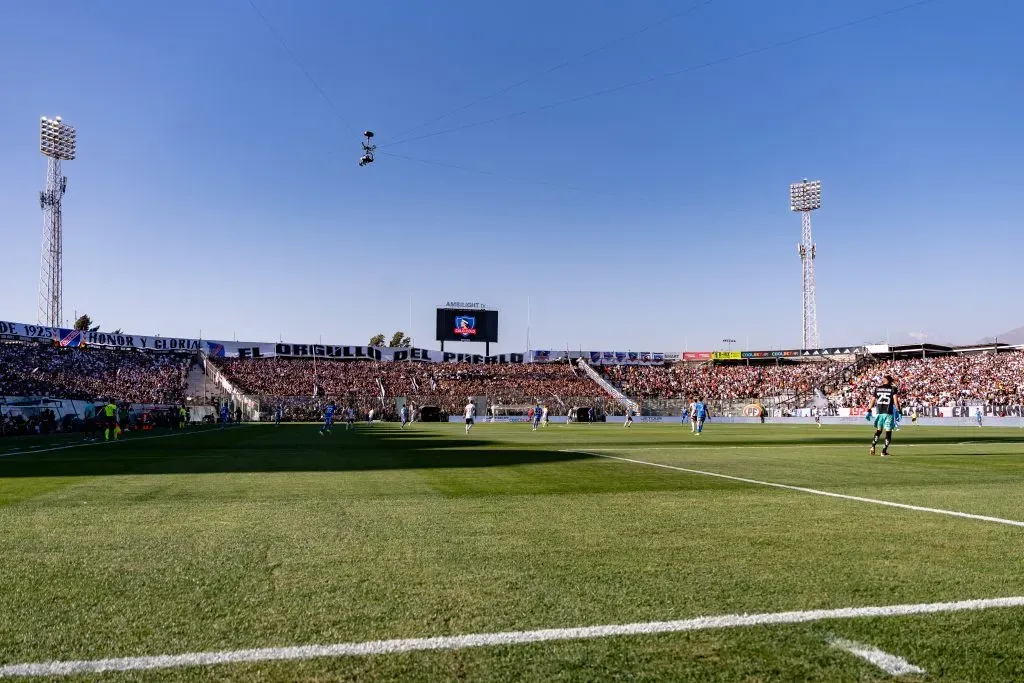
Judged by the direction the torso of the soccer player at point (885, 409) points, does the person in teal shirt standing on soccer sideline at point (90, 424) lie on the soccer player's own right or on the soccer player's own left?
on the soccer player's own left

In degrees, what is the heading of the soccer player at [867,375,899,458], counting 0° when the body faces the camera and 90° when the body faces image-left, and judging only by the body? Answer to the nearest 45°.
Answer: approximately 180°

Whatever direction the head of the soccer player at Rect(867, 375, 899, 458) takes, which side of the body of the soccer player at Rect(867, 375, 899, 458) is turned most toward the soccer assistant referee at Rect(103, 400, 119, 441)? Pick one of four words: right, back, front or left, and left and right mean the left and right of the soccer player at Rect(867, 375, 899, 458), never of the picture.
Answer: left
